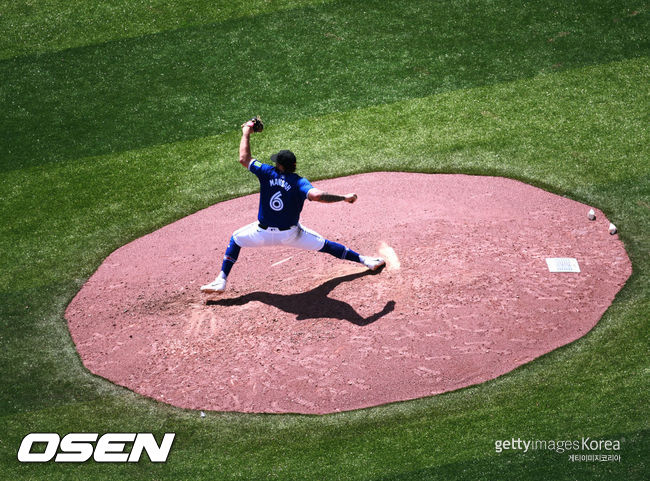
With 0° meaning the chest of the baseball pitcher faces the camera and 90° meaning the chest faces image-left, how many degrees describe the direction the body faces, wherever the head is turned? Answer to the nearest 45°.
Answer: approximately 180°
